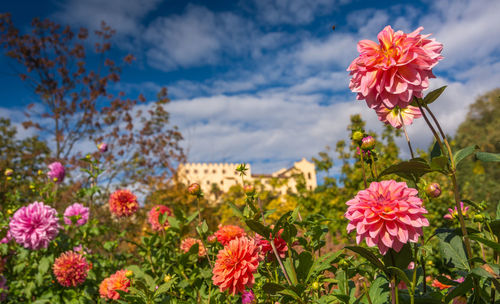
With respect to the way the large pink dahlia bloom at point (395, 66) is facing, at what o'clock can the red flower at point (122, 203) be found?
The red flower is roughly at 4 o'clock from the large pink dahlia bloom.

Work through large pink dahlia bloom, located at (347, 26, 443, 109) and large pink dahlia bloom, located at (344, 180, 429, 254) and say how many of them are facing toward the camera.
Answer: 2

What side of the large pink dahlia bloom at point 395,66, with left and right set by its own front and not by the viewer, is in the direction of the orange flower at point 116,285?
right

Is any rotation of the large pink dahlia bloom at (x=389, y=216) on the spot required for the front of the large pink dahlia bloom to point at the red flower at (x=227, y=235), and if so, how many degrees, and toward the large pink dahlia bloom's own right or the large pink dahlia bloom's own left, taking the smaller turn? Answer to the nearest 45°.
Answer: approximately 135° to the large pink dahlia bloom's own right

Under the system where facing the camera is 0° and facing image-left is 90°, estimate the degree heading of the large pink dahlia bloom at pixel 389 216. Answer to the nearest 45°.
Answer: approximately 0°

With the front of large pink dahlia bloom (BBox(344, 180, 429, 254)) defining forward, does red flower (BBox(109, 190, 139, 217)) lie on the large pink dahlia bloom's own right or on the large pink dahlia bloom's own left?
on the large pink dahlia bloom's own right
